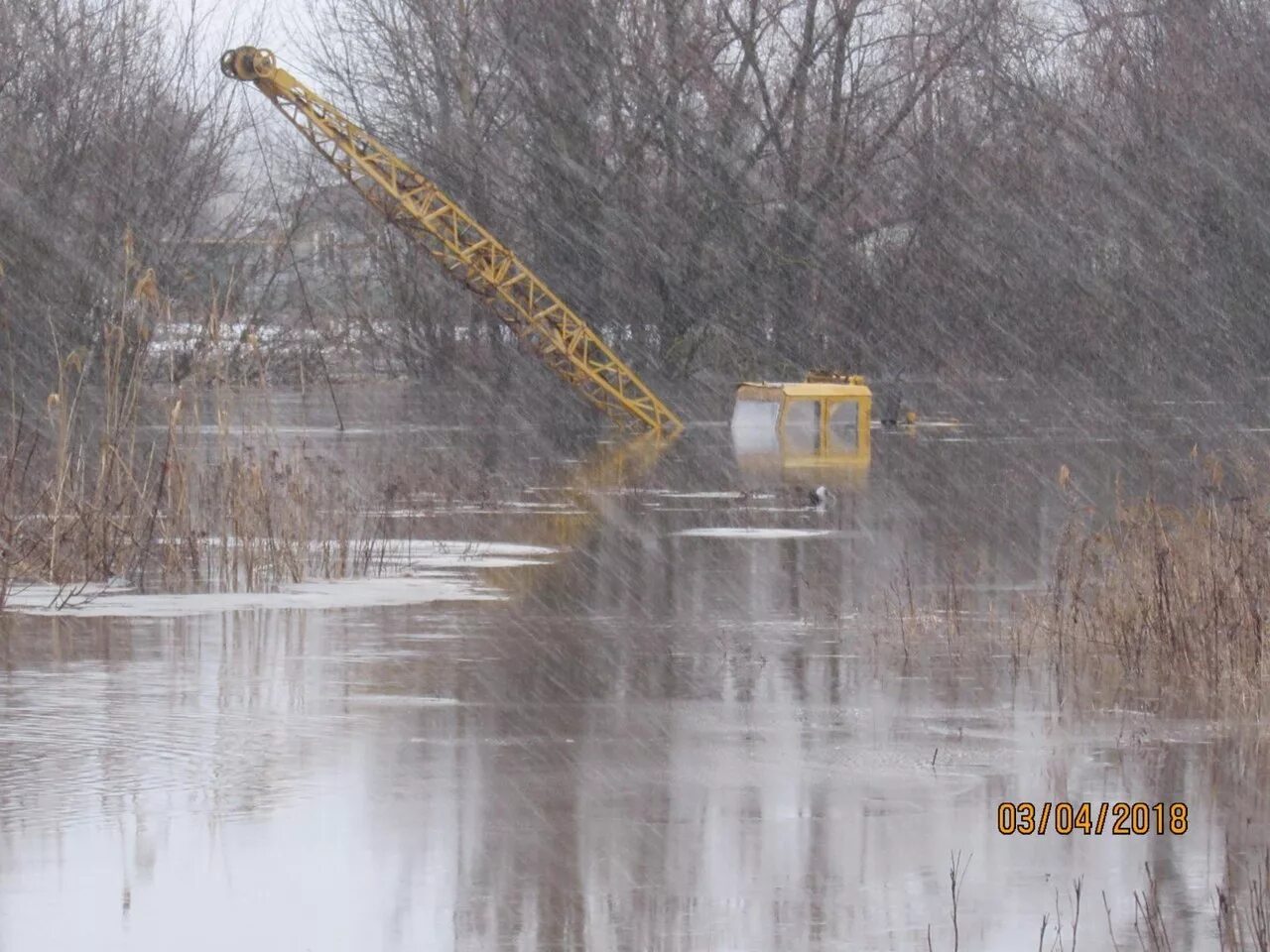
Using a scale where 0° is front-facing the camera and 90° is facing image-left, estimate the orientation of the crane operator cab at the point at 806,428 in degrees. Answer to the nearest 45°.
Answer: approximately 45°

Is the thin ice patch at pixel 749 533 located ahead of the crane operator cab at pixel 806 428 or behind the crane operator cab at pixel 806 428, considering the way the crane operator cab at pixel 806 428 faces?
ahead
